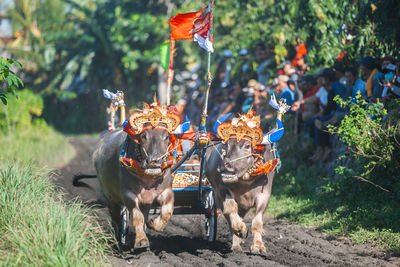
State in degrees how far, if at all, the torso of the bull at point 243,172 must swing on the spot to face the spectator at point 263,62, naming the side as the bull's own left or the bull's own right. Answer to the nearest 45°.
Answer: approximately 180°

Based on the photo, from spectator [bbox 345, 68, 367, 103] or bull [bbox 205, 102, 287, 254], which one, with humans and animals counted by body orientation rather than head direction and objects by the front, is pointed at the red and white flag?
the spectator

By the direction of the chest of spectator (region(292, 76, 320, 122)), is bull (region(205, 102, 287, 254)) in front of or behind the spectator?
in front

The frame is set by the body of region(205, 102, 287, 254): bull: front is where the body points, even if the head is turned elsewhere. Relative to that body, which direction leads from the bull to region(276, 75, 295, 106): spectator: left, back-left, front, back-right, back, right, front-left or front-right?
back

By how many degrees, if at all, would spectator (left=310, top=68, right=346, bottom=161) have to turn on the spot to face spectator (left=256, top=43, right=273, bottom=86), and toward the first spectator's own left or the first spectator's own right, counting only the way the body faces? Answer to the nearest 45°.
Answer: approximately 45° to the first spectator's own right

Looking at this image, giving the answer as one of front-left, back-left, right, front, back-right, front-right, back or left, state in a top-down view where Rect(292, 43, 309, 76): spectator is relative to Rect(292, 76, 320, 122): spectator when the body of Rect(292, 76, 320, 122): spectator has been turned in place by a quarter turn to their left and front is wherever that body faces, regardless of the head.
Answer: back-left

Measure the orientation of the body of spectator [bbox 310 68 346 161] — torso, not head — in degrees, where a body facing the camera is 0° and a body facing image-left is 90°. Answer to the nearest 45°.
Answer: approximately 90°
